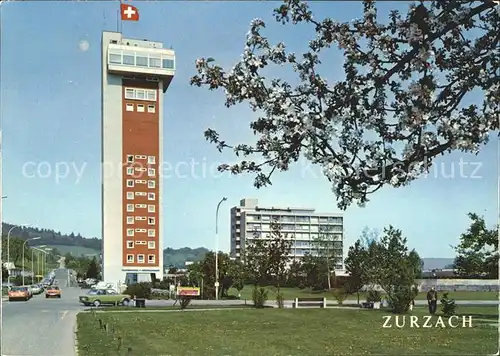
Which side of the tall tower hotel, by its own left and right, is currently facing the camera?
front

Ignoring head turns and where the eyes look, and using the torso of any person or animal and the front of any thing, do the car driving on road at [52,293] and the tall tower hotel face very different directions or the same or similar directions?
same or similar directions

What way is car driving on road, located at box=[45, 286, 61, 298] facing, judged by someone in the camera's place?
facing the viewer
